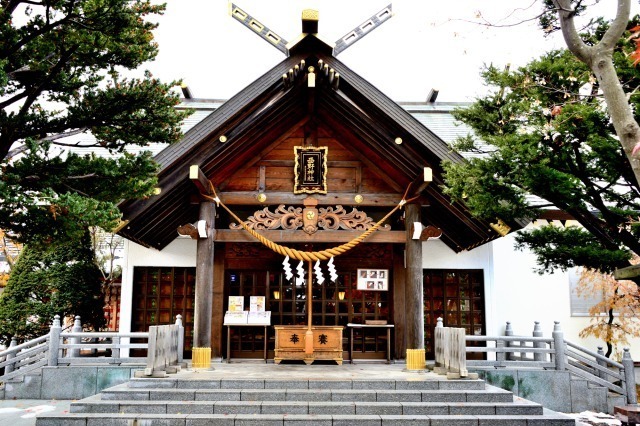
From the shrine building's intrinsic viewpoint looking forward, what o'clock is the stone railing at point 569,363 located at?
The stone railing is roughly at 9 o'clock from the shrine building.

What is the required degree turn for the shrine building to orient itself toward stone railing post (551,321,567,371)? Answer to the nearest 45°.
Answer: approximately 90° to its left

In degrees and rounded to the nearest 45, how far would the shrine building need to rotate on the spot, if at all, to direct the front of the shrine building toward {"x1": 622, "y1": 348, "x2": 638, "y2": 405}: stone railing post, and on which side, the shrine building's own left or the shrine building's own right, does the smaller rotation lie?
approximately 90° to the shrine building's own left

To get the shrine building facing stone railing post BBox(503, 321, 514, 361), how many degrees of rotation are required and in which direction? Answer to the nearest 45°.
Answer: approximately 90° to its left

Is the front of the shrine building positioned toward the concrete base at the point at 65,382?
no

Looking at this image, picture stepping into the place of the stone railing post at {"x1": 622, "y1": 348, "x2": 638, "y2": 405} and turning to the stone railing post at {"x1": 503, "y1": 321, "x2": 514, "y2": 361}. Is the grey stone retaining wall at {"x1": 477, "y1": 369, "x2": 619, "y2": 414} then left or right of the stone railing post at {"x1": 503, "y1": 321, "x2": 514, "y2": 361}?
left

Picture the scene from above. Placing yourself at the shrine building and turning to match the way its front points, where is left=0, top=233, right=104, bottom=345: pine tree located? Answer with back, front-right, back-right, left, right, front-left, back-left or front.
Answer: right

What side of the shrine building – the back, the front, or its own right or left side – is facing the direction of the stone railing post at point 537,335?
left

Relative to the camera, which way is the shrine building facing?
toward the camera

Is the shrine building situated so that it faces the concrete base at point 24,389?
no

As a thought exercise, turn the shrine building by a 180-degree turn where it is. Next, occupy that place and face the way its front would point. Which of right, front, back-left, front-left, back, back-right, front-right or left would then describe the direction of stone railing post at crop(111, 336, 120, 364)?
left

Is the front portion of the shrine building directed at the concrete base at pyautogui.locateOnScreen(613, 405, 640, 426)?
no
